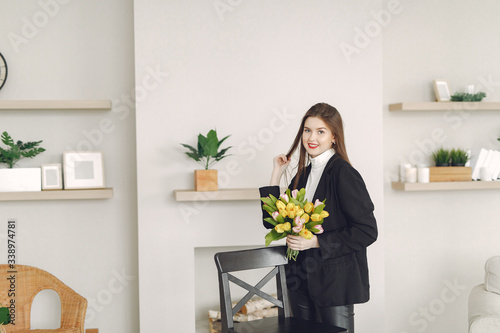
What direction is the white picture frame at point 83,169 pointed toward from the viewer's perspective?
toward the camera

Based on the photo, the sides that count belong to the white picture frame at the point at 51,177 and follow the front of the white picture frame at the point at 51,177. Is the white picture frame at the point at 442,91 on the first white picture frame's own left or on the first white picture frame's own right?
on the first white picture frame's own left

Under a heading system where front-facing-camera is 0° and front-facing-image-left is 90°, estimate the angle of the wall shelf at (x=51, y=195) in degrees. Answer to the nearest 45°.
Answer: approximately 0°

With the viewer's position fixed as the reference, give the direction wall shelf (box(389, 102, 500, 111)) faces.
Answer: facing the viewer

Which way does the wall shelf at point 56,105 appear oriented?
toward the camera

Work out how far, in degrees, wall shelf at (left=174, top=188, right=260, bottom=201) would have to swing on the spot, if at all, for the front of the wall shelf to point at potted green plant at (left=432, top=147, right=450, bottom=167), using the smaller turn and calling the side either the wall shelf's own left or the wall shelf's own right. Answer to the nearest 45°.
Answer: approximately 90° to the wall shelf's own left

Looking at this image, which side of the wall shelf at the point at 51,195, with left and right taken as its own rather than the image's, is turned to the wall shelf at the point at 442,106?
left

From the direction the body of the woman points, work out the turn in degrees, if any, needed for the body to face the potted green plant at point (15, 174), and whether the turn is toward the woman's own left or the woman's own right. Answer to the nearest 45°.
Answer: approximately 45° to the woman's own right

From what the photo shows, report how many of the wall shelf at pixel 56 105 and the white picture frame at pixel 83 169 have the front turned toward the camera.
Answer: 2

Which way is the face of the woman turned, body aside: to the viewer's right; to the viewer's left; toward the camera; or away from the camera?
toward the camera

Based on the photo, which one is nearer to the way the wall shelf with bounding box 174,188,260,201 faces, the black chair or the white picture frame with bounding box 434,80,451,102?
the black chair
